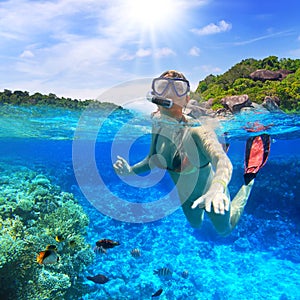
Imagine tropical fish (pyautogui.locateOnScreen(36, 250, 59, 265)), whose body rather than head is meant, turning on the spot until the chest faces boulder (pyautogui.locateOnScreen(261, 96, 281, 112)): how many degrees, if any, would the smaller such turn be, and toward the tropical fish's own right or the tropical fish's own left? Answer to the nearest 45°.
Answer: approximately 45° to the tropical fish's own left

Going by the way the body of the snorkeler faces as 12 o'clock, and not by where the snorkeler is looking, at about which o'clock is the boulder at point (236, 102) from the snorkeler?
The boulder is roughly at 5 o'clock from the snorkeler.

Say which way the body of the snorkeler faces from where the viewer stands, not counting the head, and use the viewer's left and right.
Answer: facing the viewer and to the left of the viewer

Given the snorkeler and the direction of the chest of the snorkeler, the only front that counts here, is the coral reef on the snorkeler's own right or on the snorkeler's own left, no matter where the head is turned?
on the snorkeler's own right
